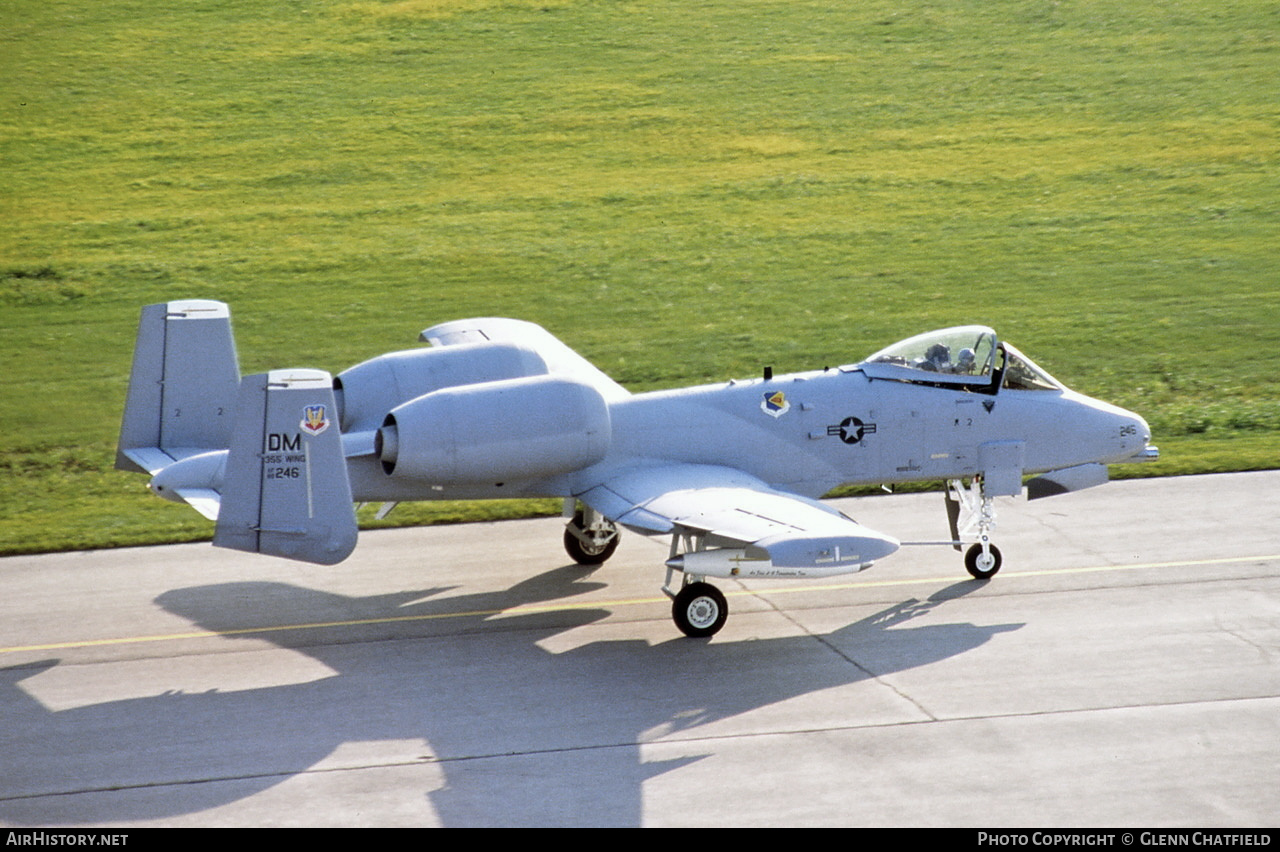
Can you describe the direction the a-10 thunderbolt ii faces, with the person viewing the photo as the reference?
facing to the right of the viewer
